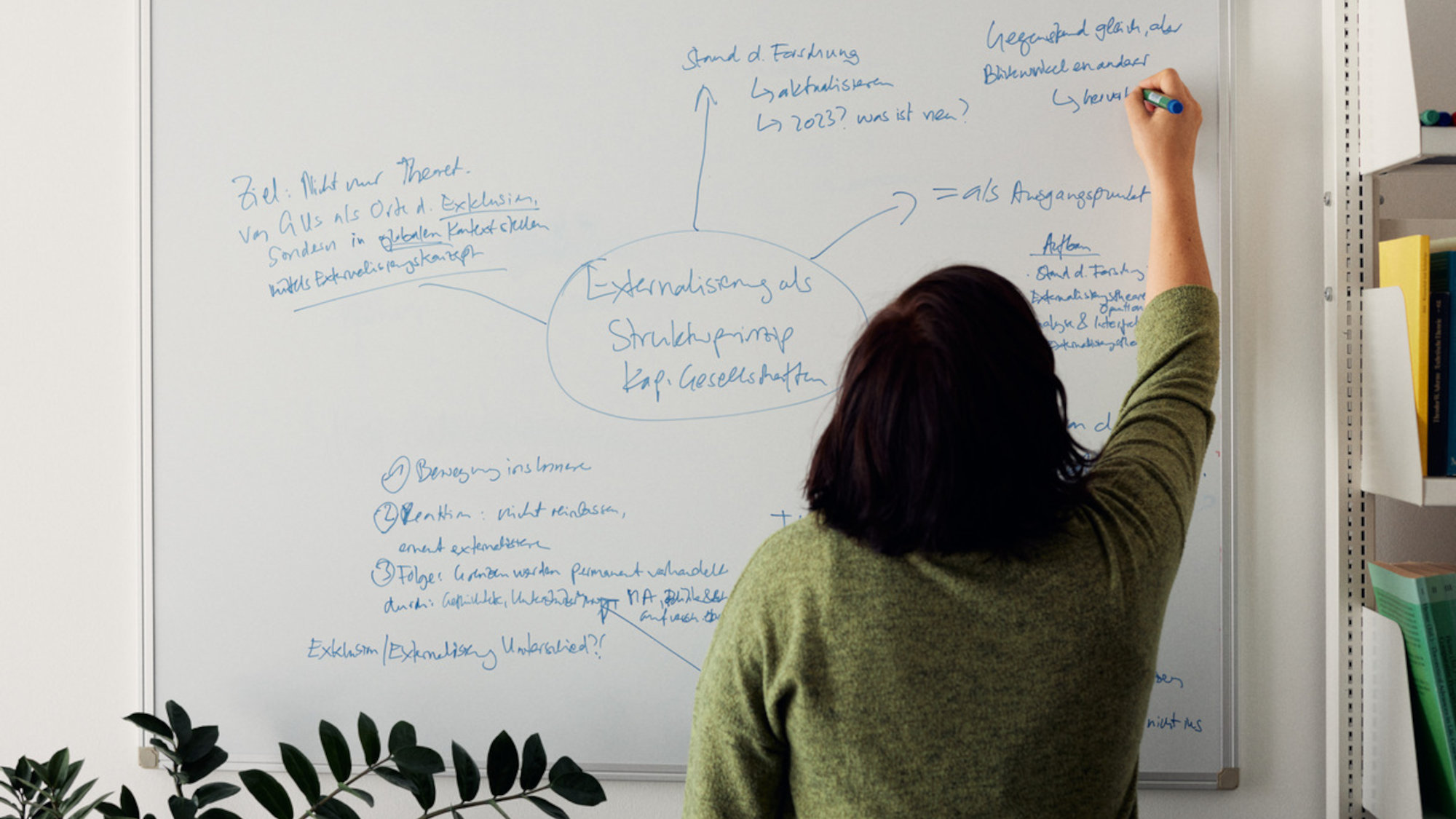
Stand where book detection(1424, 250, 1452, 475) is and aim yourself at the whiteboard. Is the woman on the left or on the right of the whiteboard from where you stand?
left

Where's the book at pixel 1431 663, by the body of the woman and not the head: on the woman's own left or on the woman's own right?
on the woman's own right

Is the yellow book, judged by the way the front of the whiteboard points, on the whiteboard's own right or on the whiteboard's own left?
on the whiteboard's own left

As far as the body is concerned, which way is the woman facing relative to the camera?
away from the camera

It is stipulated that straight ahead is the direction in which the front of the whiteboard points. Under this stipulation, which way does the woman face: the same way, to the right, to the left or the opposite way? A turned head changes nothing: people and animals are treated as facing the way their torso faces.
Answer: the opposite way

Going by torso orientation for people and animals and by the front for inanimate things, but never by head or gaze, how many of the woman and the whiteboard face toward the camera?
1

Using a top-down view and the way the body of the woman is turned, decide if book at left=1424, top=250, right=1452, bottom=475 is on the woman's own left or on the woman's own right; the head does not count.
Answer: on the woman's own right

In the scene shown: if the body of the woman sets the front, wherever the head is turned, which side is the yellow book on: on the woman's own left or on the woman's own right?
on the woman's own right

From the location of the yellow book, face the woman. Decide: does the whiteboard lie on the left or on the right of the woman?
right

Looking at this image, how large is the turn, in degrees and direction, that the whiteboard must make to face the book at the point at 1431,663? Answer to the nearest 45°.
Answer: approximately 90° to its left

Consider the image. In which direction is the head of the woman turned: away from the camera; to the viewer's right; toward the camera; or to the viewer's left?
away from the camera

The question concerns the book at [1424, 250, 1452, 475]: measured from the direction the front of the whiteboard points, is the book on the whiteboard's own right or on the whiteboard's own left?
on the whiteboard's own left

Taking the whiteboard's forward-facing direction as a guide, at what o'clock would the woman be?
The woman is roughly at 11 o'clock from the whiteboard.
